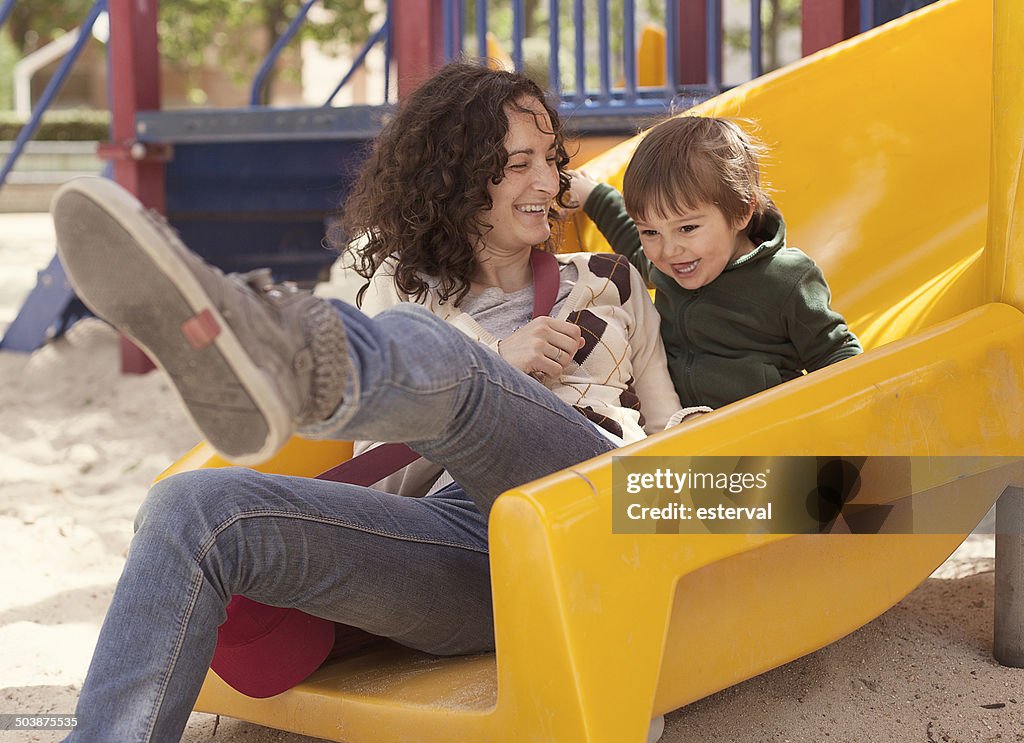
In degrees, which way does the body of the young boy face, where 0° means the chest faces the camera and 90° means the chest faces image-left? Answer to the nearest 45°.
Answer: approximately 45°

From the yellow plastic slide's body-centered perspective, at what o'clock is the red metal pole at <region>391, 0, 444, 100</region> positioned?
The red metal pole is roughly at 4 o'clock from the yellow plastic slide.

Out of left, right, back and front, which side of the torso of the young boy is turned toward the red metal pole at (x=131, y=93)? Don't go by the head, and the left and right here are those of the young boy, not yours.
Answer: right

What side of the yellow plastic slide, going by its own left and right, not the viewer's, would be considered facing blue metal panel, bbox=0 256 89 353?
right

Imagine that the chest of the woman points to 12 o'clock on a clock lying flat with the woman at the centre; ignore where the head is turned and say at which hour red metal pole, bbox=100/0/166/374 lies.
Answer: The red metal pole is roughly at 4 o'clock from the woman.

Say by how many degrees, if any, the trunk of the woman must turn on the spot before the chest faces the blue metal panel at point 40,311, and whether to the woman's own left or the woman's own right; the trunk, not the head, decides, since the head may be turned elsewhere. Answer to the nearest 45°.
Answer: approximately 135° to the woman's own right

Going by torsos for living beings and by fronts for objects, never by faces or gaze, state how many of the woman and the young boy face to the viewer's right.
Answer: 0

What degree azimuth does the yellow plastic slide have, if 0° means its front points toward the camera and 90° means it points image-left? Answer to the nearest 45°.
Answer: approximately 45°

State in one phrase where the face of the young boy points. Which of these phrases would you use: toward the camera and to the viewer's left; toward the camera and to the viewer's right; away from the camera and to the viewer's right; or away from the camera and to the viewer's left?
toward the camera and to the viewer's left

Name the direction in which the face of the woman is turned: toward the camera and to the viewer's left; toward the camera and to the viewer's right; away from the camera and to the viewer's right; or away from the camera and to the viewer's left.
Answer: toward the camera and to the viewer's right

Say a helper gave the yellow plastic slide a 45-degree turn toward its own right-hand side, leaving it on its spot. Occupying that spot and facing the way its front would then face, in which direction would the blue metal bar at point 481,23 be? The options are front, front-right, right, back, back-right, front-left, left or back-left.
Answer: right
